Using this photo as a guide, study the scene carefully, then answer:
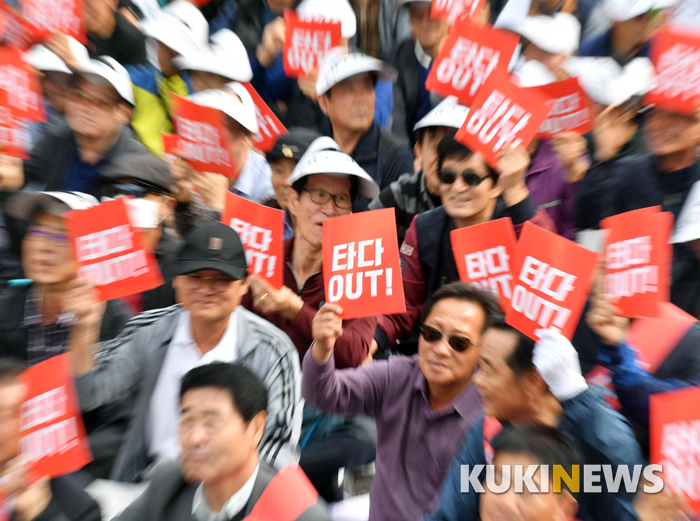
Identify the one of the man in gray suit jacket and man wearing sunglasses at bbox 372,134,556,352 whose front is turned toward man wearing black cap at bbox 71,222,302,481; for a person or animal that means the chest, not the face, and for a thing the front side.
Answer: the man wearing sunglasses

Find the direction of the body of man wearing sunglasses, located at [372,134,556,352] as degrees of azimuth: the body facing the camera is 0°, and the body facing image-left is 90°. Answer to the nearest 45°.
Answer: approximately 45°

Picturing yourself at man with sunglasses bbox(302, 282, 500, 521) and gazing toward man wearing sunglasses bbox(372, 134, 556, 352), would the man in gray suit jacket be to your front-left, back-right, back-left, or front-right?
back-left

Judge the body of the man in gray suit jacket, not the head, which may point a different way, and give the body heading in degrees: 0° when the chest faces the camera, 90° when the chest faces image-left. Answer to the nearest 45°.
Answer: approximately 45°
